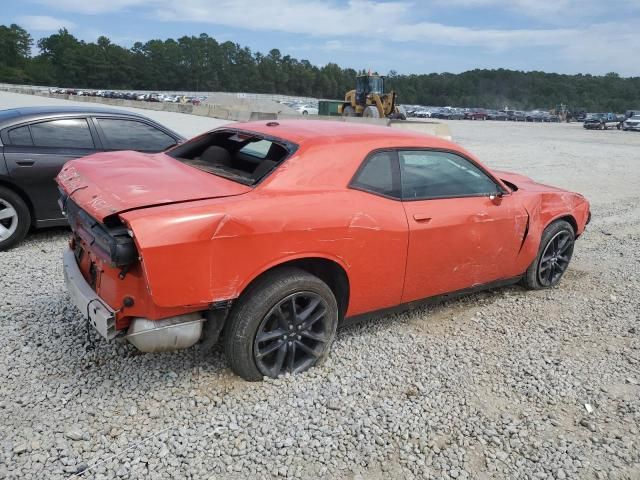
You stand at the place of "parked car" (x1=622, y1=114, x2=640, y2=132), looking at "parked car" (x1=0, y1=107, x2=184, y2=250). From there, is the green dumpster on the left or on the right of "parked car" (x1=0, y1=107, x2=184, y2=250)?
right

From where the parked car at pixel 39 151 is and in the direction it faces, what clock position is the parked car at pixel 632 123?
the parked car at pixel 632 123 is roughly at 11 o'clock from the parked car at pixel 39 151.

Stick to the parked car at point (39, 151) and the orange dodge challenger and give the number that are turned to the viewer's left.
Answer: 0

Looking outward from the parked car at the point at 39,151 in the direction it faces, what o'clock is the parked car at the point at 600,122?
the parked car at the point at 600,122 is roughly at 11 o'clock from the parked car at the point at 39,151.

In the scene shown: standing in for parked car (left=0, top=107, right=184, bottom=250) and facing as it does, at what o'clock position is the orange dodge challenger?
The orange dodge challenger is roughly at 2 o'clock from the parked car.

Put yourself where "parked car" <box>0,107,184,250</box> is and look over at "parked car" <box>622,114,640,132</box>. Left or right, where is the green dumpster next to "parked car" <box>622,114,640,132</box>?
left

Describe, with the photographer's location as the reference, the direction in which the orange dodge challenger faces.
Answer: facing away from the viewer and to the right of the viewer

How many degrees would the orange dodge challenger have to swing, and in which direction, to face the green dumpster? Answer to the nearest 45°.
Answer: approximately 45° to its left

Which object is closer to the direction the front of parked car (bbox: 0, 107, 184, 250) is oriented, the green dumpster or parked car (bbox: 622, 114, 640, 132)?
the parked car

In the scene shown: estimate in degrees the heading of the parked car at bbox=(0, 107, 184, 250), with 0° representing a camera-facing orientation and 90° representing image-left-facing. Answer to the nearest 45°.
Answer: approximately 270°
